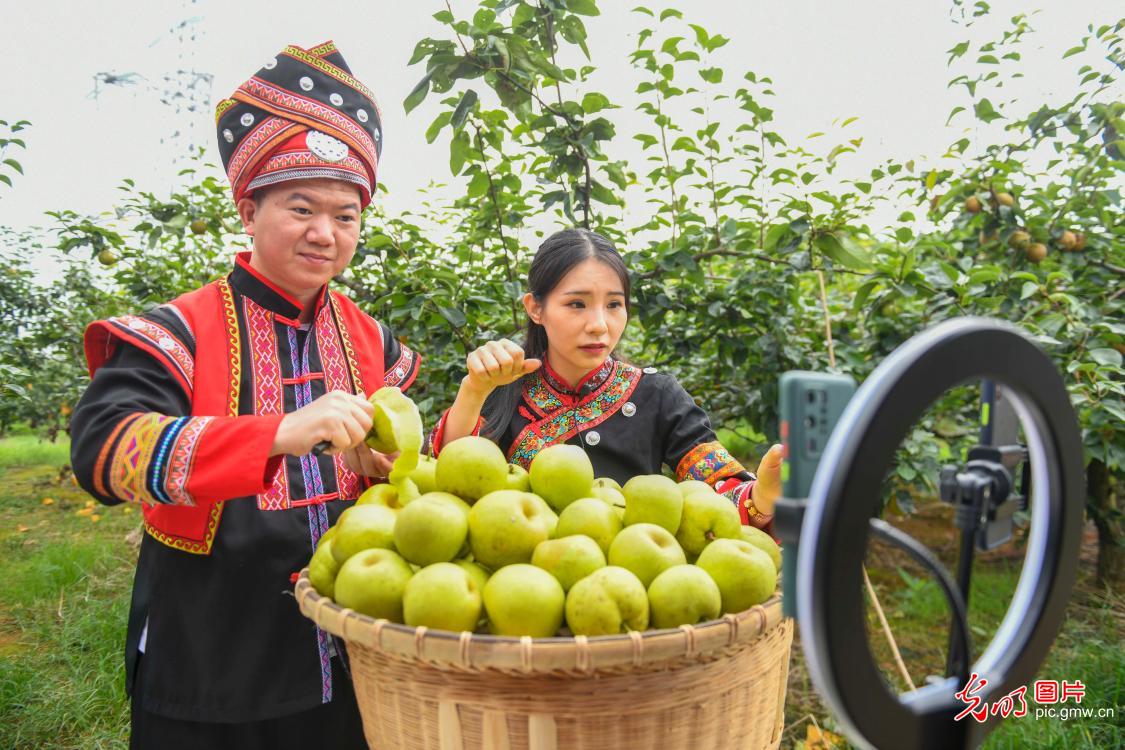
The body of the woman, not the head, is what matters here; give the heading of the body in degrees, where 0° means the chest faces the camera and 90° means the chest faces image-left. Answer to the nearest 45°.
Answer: approximately 315°

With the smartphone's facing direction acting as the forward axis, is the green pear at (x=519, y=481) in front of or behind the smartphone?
in front

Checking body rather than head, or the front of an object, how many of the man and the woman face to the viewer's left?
0

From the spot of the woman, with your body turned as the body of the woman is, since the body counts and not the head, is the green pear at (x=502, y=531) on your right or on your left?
on your right

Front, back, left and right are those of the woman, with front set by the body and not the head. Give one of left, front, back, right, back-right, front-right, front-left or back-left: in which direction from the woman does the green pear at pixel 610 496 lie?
front-right

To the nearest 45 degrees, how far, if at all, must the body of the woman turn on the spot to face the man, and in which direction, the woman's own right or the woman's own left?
approximately 90° to the woman's own right

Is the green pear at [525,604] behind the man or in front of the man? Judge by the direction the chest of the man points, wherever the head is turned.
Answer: in front

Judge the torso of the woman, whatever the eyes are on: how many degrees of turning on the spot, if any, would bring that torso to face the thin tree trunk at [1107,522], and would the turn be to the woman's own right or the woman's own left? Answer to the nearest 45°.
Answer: approximately 90° to the woman's own left

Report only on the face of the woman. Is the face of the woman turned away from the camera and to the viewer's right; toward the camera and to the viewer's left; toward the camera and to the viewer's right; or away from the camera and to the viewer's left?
toward the camera and to the viewer's right

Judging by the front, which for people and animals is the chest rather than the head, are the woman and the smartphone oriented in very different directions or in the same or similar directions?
very different directions

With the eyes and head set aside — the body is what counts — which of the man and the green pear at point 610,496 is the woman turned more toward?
the green pear

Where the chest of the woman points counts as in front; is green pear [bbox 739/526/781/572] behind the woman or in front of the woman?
in front

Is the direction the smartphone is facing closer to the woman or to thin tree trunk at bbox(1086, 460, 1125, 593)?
the woman

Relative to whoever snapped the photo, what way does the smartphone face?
facing away from the viewer and to the left of the viewer
